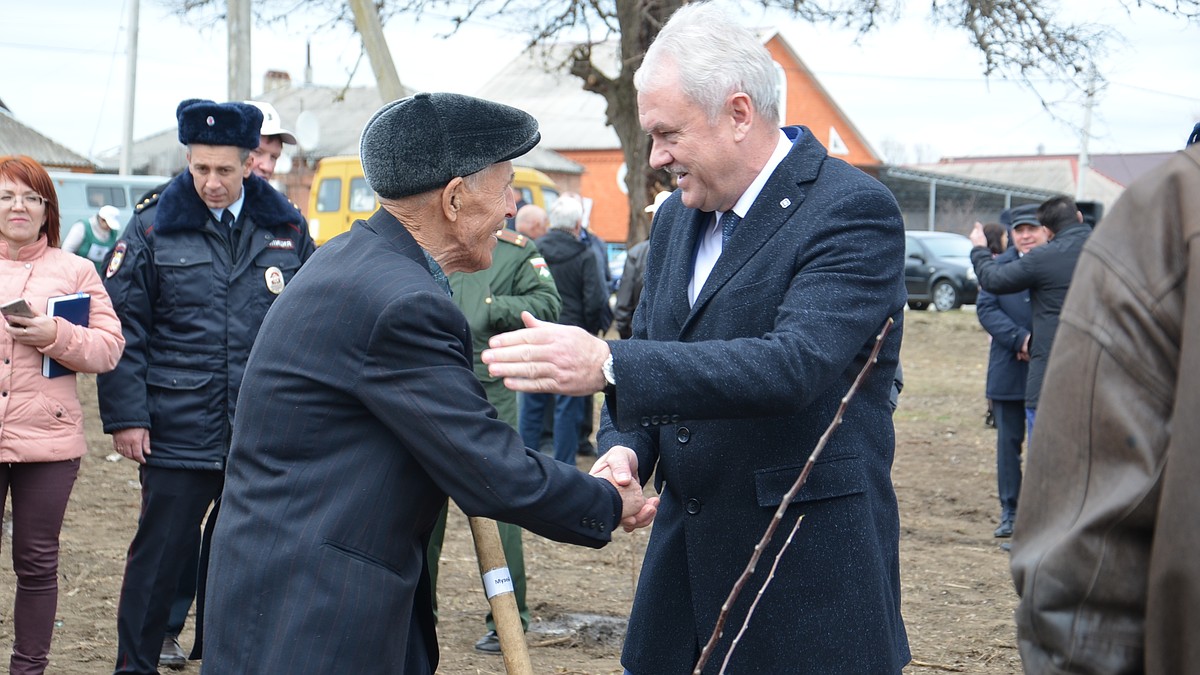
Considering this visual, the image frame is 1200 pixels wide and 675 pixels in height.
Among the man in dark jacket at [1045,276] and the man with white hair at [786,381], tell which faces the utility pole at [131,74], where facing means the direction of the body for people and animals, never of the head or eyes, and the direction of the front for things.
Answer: the man in dark jacket

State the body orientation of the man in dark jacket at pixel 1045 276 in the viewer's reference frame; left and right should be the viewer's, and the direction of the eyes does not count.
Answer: facing away from the viewer and to the left of the viewer

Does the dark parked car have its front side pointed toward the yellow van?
no

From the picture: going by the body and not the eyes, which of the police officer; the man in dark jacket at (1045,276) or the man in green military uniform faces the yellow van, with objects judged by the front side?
the man in dark jacket

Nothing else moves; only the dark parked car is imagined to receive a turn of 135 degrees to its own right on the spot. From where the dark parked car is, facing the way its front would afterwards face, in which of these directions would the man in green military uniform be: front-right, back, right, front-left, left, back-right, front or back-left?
left

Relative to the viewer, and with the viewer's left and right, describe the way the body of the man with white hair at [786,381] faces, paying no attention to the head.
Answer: facing the viewer and to the left of the viewer

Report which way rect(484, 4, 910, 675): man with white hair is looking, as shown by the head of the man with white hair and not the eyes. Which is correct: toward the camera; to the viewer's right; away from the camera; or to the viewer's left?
to the viewer's left

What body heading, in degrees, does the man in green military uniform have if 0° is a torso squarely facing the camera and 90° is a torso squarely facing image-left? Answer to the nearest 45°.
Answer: approximately 45°

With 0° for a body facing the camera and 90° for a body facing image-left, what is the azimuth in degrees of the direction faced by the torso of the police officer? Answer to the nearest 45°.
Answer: approximately 0°

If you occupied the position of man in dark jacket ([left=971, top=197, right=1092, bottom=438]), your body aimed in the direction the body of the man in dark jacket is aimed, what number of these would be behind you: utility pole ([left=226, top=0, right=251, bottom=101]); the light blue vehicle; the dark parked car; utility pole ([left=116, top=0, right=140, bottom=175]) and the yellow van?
0

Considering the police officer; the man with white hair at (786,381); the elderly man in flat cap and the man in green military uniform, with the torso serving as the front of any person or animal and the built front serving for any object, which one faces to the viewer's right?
the elderly man in flat cap

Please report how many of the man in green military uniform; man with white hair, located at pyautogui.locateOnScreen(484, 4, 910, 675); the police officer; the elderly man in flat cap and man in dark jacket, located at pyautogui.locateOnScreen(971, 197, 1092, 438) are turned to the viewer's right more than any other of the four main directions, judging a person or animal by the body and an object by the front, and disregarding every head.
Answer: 1

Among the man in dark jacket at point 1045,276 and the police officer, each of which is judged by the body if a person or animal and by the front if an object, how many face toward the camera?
1

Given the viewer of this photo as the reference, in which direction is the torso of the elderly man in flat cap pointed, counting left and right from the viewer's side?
facing to the right of the viewer
